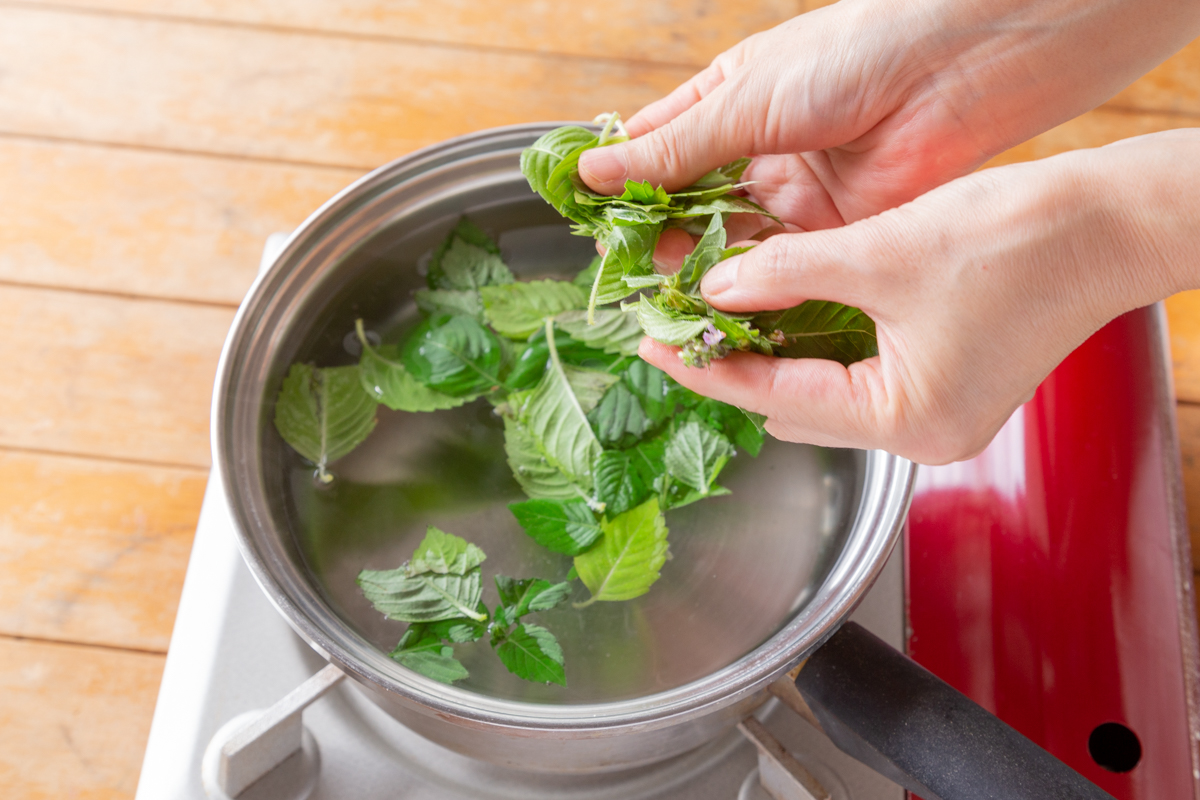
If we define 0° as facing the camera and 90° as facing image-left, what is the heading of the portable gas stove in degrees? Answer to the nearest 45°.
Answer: approximately 0°
